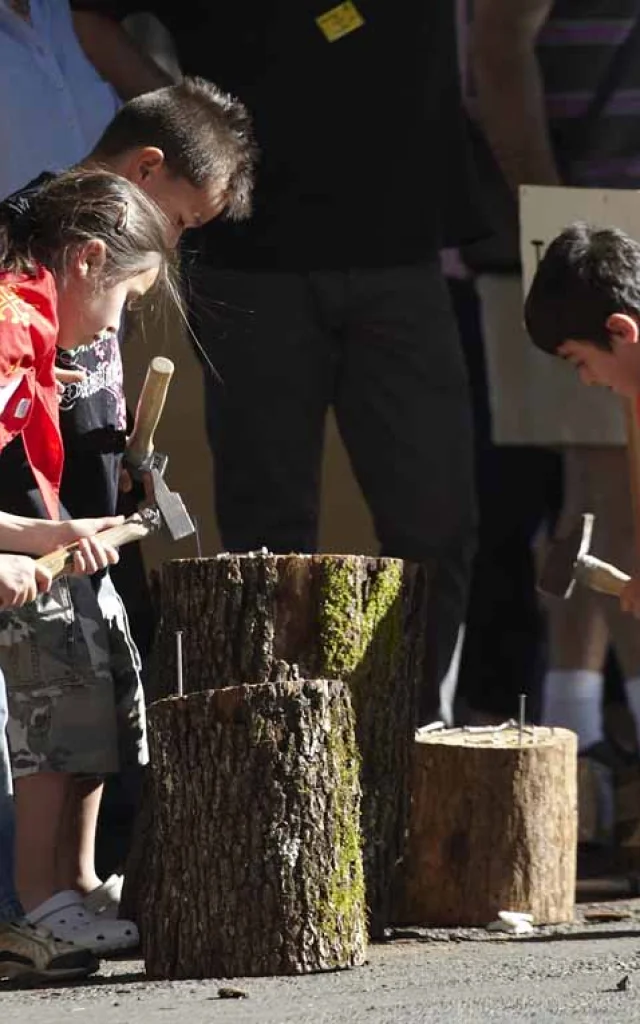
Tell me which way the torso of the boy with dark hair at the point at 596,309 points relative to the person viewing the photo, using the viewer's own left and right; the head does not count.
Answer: facing to the left of the viewer

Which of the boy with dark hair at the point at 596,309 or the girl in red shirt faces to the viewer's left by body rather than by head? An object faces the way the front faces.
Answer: the boy with dark hair

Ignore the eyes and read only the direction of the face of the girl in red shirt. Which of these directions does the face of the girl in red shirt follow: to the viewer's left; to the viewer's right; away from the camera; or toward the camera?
to the viewer's right

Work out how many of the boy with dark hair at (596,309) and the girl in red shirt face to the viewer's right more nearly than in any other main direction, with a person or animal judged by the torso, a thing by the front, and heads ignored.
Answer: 1

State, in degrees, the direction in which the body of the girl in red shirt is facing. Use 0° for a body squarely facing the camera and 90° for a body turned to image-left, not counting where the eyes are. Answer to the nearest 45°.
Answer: approximately 270°

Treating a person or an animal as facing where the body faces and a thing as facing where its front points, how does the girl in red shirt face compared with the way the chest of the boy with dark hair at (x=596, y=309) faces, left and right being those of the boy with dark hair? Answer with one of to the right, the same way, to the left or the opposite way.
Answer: the opposite way

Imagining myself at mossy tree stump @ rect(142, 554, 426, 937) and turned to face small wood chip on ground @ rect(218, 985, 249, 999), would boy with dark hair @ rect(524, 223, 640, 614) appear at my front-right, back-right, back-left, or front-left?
back-left
